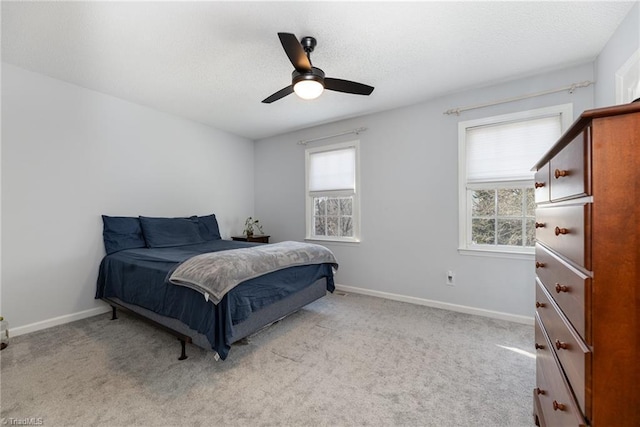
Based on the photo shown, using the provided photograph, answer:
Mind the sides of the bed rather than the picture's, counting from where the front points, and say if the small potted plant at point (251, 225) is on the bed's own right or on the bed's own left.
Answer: on the bed's own left

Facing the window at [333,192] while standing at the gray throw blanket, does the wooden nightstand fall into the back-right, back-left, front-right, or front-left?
front-left

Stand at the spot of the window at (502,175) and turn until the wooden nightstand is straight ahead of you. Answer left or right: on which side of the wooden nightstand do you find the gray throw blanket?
left

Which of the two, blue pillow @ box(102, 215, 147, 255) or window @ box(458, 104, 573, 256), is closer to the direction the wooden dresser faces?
the blue pillow

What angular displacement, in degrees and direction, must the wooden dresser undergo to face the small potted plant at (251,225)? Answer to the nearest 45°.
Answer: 0° — it already faces it

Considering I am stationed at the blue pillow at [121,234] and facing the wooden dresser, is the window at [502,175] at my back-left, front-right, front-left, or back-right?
front-left

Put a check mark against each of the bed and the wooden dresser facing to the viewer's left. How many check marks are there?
1

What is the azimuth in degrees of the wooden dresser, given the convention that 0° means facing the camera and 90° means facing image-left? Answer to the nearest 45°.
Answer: approximately 90°

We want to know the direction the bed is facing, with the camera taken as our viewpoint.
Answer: facing the viewer and to the right of the viewer
